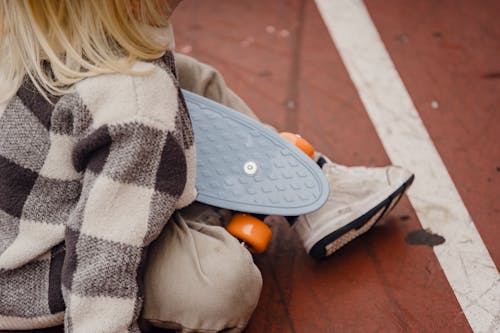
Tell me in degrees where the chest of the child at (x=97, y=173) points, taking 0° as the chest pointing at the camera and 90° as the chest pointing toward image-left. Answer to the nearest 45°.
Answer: approximately 225°
